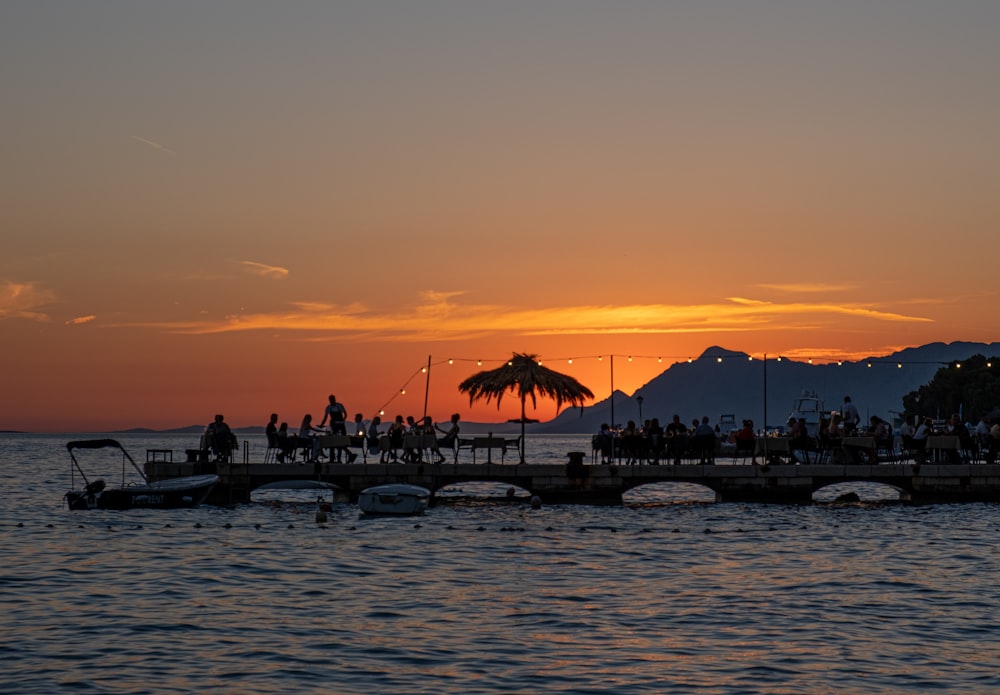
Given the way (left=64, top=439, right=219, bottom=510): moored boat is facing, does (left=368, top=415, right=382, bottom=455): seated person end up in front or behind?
in front

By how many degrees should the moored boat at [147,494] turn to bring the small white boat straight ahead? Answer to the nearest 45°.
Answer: approximately 45° to its right

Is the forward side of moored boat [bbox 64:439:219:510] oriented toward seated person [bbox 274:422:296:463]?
yes

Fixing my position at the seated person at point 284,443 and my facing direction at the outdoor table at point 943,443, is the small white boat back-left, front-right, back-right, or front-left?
front-right

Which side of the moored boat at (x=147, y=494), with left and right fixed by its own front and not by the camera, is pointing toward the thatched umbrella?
front

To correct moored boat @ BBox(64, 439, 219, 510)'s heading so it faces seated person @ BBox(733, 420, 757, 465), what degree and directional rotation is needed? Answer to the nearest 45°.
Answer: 0° — it already faces them

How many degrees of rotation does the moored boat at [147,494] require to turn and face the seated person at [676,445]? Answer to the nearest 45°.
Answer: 0° — it already faces them

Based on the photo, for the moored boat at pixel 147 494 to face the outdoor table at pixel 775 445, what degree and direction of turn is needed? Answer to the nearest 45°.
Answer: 0° — it already faces it

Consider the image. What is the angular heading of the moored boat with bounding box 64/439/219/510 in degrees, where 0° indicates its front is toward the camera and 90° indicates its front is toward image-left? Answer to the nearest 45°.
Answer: approximately 270°

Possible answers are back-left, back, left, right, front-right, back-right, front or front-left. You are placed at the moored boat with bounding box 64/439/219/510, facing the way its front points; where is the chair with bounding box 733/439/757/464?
front

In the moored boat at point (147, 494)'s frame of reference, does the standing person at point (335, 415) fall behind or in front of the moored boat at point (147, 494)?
in front

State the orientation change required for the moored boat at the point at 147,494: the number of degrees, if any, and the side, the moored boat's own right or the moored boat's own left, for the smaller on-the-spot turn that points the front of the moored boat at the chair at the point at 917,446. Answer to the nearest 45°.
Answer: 0° — it already faces it

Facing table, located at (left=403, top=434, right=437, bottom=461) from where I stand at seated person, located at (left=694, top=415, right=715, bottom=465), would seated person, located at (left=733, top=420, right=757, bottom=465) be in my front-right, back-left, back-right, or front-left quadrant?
back-right
